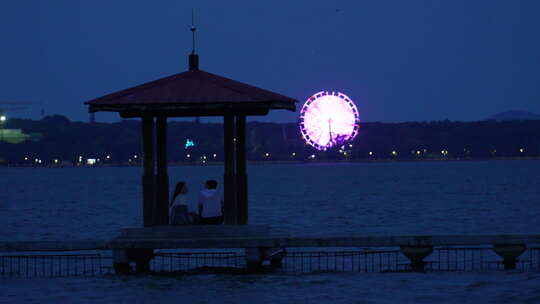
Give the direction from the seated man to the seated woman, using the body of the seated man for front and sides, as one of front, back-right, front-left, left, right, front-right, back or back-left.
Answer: left

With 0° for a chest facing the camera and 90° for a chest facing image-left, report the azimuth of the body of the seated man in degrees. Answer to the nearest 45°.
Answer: approximately 180°
